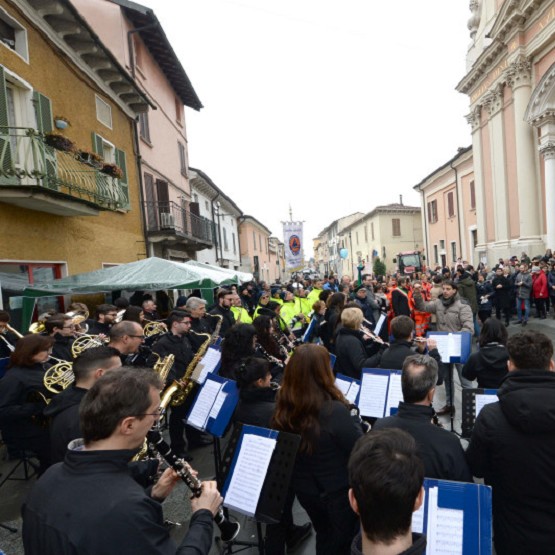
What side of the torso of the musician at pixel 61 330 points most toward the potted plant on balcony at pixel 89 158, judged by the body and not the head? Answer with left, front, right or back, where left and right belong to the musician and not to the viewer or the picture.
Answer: left

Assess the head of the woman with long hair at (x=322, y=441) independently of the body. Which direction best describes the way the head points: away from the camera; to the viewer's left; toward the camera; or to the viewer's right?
away from the camera

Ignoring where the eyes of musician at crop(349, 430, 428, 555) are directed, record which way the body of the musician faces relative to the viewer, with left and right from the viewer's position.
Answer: facing away from the viewer

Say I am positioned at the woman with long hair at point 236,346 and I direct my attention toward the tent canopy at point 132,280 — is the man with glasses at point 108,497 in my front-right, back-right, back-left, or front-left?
back-left

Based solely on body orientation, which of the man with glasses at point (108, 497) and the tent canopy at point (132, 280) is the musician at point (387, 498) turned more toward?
the tent canopy

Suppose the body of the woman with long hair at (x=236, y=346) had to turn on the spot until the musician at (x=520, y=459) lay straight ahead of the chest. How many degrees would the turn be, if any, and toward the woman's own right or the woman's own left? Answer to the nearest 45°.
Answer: approximately 90° to the woman's own right

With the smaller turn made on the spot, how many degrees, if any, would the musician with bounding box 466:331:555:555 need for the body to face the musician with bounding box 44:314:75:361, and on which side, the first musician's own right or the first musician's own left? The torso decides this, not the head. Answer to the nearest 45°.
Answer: approximately 90° to the first musician's own left

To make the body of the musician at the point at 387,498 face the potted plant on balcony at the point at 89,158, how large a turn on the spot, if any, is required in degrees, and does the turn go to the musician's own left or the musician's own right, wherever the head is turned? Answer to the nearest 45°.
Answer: approximately 45° to the musician's own left

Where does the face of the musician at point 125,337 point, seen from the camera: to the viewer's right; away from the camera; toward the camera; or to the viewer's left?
to the viewer's right

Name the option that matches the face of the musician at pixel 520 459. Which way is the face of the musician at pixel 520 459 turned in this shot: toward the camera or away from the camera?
away from the camera
